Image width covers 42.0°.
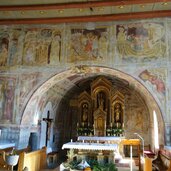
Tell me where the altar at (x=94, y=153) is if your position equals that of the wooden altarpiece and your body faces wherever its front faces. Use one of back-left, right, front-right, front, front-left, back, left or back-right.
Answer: front

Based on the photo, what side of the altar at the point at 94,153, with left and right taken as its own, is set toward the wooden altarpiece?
back

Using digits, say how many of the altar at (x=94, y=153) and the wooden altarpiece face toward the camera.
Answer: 2

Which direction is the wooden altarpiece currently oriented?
toward the camera

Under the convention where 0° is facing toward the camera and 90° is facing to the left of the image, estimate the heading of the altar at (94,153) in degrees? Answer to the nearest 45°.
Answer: approximately 0°
